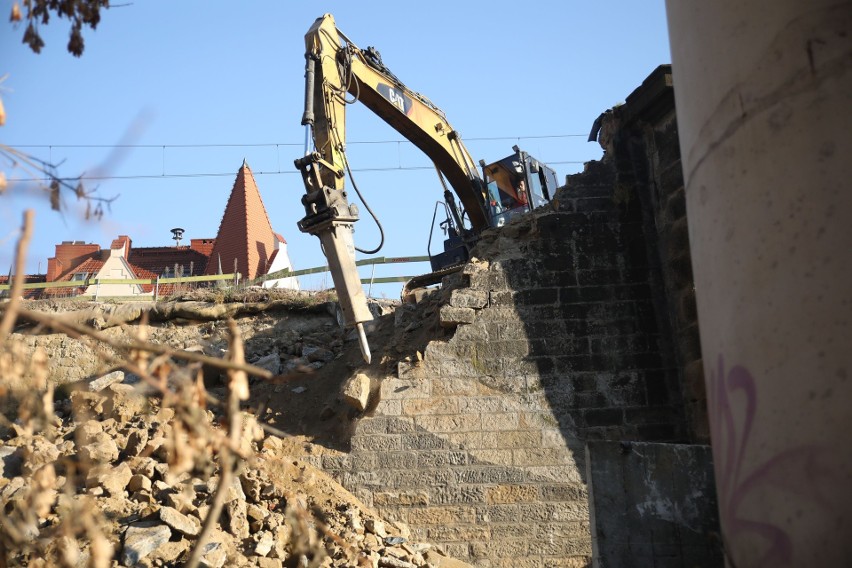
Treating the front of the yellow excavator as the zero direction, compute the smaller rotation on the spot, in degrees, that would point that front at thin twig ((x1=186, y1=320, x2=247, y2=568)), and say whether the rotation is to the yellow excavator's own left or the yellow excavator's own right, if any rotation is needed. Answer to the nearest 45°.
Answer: approximately 45° to the yellow excavator's own left

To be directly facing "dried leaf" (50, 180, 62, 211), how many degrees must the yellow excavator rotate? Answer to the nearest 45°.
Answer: approximately 45° to its left

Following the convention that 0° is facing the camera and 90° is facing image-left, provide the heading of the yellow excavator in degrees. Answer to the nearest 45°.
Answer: approximately 45°

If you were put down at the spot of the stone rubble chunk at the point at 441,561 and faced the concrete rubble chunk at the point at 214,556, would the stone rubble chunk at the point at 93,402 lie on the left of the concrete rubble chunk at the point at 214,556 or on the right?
right

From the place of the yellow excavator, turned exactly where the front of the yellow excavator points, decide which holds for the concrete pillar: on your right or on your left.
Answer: on your left
